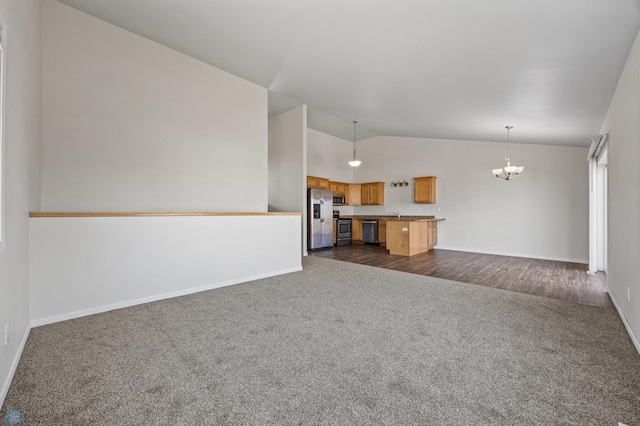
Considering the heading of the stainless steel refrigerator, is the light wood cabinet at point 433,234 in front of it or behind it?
in front

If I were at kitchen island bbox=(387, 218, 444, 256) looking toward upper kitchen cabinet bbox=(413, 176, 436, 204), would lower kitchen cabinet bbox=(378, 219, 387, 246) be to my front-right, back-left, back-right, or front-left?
front-left

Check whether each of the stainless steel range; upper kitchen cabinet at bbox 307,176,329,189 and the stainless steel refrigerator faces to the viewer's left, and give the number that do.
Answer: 0

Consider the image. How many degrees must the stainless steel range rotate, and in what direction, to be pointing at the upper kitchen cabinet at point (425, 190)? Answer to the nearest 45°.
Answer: approximately 45° to its left

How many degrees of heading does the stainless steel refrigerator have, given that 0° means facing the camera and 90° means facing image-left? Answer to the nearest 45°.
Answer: approximately 315°

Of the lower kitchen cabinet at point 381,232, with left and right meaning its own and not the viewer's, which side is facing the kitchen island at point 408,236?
left

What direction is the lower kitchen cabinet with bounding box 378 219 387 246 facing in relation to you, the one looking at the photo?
facing the viewer and to the left of the viewer

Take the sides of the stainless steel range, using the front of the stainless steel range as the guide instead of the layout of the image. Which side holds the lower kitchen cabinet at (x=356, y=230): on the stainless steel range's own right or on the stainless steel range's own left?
on the stainless steel range's own left

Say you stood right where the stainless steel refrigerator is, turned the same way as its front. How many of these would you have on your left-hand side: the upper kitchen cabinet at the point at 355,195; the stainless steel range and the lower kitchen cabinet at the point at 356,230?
3

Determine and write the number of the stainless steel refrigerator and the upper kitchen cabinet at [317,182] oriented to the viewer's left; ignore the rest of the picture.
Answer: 0

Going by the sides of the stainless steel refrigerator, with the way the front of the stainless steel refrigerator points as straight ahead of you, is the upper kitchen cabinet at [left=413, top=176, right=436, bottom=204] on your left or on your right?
on your left

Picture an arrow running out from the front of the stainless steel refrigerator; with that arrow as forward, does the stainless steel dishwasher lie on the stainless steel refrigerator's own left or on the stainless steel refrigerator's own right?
on the stainless steel refrigerator's own left

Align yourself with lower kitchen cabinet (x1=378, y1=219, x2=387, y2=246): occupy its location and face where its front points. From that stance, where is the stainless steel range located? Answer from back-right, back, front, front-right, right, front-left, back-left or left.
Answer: front-right

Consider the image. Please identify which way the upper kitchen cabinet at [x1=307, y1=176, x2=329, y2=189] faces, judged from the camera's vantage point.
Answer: facing the viewer and to the right of the viewer

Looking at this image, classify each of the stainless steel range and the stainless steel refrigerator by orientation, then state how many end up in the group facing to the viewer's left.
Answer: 0
